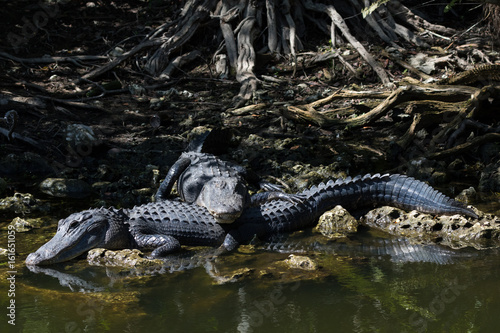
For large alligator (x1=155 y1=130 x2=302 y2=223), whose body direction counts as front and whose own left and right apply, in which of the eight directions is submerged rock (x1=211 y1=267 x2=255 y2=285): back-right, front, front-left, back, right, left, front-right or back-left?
front

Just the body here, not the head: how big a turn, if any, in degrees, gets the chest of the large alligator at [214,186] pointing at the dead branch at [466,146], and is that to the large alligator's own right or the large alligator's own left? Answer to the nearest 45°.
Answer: approximately 90° to the large alligator's own left

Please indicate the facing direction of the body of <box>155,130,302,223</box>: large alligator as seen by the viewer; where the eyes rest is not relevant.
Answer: toward the camera

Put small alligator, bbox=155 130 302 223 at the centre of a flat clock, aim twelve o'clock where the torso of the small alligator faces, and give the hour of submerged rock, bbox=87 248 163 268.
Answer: The submerged rock is roughly at 1 o'clock from the small alligator.

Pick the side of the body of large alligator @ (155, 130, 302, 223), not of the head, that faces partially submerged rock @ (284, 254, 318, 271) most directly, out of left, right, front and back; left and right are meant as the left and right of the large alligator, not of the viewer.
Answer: front

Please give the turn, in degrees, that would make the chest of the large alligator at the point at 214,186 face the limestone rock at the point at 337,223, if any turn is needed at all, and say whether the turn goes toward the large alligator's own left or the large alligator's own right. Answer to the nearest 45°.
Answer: approximately 45° to the large alligator's own left

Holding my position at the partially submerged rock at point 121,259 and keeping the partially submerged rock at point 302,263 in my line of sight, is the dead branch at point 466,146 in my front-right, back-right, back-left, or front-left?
front-left

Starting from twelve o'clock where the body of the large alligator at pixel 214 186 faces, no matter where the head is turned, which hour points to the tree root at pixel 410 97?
The tree root is roughly at 8 o'clock from the large alligator.

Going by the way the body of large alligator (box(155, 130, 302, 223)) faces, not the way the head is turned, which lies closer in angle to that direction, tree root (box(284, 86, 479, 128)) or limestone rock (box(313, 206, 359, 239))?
the limestone rock

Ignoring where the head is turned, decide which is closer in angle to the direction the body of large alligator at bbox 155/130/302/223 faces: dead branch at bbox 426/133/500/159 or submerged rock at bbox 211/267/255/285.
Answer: the submerged rock
